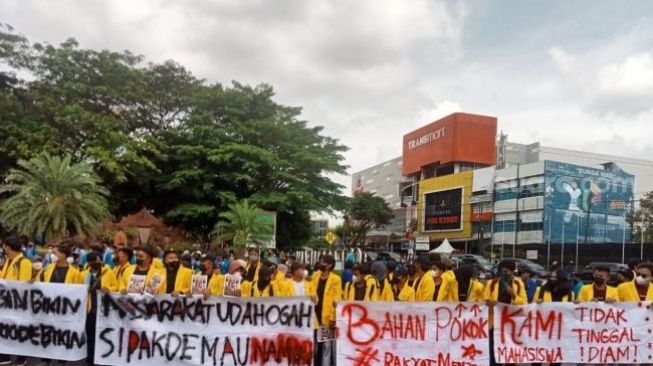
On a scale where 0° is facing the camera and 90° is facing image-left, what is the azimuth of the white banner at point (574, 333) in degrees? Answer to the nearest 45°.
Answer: approximately 0°

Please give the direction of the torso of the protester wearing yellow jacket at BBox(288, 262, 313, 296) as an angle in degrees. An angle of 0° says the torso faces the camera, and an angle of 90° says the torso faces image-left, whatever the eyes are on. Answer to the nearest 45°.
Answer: approximately 0°

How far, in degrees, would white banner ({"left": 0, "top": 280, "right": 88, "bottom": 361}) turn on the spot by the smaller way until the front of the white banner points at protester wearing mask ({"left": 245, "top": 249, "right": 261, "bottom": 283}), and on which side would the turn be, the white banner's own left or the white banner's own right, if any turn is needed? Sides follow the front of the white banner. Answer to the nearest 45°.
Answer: approximately 135° to the white banner's own left
